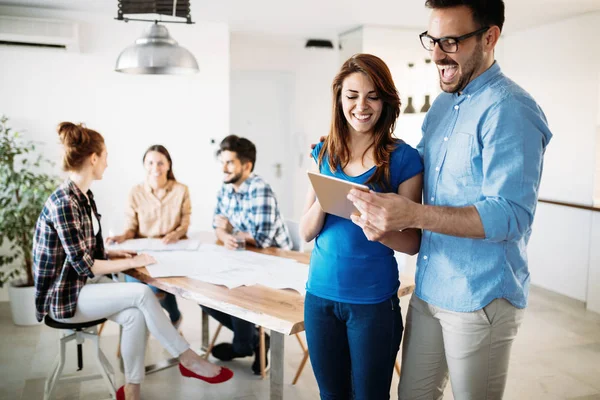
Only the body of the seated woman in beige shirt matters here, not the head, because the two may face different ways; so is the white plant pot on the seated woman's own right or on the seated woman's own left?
on the seated woman's own right

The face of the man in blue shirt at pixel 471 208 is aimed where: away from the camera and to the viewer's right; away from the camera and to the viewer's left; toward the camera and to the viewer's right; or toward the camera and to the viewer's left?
toward the camera and to the viewer's left

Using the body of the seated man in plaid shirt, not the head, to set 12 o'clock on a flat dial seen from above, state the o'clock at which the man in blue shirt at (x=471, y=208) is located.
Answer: The man in blue shirt is roughly at 10 o'clock from the seated man in plaid shirt.

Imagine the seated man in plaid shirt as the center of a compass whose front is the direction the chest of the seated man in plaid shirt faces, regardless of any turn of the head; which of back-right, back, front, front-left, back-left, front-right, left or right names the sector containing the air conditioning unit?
right

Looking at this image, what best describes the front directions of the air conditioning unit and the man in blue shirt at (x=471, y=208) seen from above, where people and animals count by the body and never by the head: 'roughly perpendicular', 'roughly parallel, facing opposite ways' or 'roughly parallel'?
roughly perpendicular

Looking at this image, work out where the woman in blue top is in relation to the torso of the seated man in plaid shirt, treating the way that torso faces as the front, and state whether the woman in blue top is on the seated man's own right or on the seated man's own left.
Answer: on the seated man's own left

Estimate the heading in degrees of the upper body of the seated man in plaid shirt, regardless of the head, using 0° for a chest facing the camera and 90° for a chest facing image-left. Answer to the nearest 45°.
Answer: approximately 45°

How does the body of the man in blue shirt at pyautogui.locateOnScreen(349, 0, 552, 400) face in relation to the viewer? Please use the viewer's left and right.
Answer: facing the viewer and to the left of the viewer

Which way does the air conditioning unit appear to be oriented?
toward the camera

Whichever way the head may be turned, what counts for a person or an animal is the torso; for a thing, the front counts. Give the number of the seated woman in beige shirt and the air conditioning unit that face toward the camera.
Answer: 2

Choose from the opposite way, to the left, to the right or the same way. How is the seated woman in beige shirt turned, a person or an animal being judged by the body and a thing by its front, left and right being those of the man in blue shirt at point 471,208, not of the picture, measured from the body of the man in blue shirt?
to the left

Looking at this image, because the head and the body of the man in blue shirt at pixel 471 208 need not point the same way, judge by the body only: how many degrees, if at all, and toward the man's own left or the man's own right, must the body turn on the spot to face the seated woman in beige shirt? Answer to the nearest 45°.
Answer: approximately 90° to the man's own right
